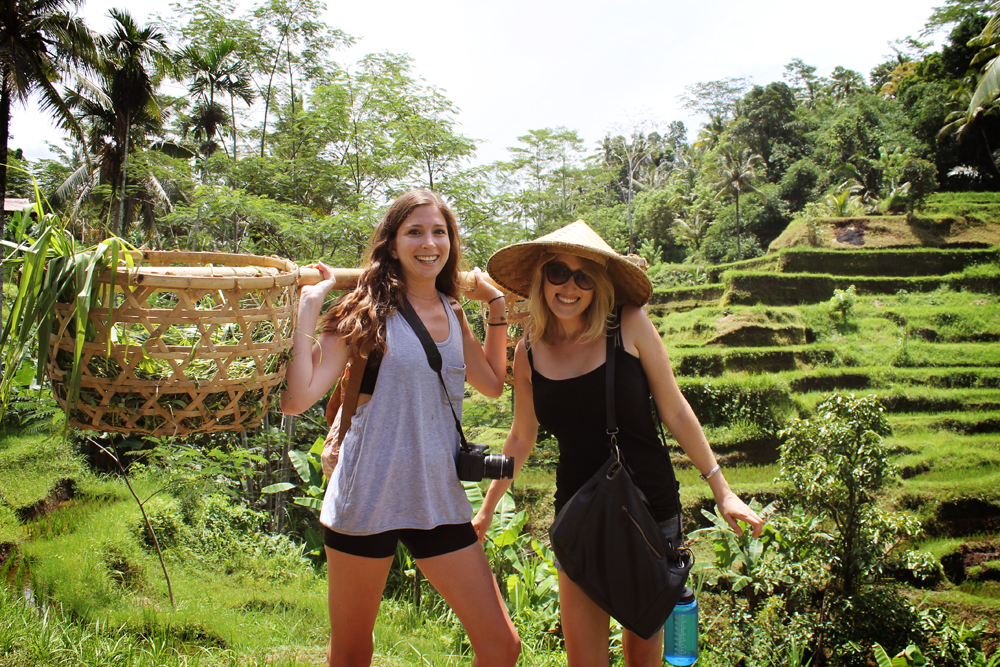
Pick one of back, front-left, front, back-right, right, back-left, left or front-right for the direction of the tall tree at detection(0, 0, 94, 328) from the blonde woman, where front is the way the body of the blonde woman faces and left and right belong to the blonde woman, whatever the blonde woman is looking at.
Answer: back-right

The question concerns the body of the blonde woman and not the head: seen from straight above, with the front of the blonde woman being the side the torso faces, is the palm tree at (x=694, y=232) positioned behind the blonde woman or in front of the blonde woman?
behind

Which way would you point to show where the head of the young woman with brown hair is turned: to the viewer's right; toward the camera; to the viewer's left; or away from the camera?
toward the camera

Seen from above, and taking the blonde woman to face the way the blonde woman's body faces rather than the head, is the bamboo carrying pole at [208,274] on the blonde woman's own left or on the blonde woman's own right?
on the blonde woman's own right

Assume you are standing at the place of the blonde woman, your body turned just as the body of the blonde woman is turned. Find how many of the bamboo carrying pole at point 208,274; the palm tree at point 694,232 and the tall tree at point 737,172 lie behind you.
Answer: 2

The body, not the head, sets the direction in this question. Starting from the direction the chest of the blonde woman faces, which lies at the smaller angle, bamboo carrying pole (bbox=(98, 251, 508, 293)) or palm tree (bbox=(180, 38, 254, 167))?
the bamboo carrying pole

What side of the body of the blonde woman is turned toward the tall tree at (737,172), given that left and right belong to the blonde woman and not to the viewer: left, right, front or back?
back

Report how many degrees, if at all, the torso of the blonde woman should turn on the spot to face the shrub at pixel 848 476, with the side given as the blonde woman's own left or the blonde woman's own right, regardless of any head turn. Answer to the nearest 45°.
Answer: approximately 135° to the blonde woman's own left

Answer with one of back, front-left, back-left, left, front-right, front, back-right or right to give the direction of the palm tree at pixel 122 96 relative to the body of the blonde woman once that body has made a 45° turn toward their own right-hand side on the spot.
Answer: right

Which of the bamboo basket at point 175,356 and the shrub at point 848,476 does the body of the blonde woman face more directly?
the bamboo basket

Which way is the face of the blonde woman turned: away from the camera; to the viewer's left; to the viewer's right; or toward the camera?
toward the camera

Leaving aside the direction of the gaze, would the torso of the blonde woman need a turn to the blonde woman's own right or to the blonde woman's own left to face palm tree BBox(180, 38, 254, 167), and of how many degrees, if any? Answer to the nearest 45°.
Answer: approximately 135° to the blonde woman's own right

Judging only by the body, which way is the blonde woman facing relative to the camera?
toward the camera
